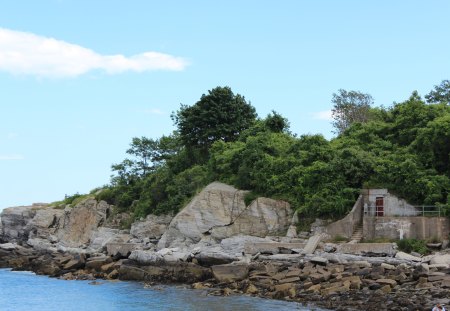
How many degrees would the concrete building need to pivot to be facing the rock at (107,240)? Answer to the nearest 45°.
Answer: approximately 90° to its right

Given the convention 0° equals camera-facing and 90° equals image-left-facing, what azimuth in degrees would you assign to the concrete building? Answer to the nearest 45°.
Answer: approximately 0°

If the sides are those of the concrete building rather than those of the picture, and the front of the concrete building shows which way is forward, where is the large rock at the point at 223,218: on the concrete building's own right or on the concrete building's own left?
on the concrete building's own right

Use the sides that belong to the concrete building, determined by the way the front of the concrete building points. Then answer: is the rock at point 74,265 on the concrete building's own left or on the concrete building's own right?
on the concrete building's own right

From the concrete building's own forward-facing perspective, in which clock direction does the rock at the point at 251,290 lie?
The rock is roughly at 1 o'clock from the concrete building.

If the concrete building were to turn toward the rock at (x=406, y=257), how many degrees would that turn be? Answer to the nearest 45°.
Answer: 0° — it already faces it

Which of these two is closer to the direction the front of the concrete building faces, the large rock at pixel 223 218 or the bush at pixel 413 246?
the bush

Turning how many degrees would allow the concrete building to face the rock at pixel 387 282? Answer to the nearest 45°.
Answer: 0° — it already faces it
